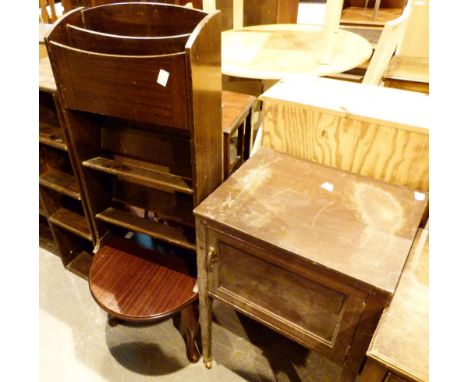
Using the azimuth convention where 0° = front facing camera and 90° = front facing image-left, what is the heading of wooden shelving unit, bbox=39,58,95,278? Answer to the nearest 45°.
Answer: approximately 45°

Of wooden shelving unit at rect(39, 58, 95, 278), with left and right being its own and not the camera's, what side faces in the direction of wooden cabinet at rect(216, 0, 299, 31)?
back

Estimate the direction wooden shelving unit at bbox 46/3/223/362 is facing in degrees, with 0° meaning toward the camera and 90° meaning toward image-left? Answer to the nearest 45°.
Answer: approximately 45°

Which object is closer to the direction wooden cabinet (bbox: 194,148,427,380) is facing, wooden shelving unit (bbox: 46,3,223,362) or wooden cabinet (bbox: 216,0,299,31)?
the wooden shelving unit

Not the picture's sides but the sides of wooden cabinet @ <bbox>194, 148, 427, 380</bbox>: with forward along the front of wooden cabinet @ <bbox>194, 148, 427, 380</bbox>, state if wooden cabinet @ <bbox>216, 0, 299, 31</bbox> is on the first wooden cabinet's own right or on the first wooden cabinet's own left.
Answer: on the first wooden cabinet's own right

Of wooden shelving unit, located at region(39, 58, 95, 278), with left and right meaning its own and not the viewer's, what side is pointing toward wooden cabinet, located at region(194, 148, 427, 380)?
left

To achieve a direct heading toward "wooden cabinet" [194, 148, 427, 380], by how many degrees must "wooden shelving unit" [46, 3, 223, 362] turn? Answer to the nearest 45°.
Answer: approximately 90° to its left

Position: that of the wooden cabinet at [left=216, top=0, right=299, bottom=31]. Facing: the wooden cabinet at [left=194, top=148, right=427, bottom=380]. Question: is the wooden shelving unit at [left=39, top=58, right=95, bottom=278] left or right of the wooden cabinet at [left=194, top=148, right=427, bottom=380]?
right

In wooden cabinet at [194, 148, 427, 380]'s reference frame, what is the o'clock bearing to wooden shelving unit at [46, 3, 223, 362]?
The wooden shelving unit is roughly at 2 o'clock from the wooden cabinet.

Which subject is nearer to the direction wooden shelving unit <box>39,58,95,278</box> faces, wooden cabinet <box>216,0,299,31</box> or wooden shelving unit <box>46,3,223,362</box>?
the wooden shelving unit

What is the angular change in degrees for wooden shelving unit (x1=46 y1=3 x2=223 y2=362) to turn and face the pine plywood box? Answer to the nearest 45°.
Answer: approximately 135° to its left

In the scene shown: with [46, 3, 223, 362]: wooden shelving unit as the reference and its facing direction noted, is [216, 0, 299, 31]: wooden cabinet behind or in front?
behind

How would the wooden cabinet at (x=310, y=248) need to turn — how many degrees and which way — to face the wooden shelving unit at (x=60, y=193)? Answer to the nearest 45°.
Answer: approximately 45° to its right

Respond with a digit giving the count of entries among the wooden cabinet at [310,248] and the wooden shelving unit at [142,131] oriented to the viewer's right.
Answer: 0
